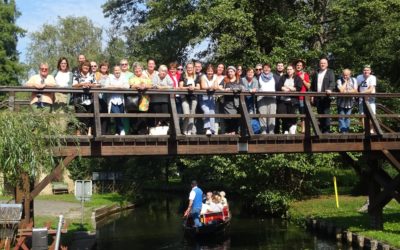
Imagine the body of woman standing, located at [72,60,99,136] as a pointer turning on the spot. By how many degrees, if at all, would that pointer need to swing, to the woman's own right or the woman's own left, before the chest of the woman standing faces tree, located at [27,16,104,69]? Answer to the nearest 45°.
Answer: approximately 180°

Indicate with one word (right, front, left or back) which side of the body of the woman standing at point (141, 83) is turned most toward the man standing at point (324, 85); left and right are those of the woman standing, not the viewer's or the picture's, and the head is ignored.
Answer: left

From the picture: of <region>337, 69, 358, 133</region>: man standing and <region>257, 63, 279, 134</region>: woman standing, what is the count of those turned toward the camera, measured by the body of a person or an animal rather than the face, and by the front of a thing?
2

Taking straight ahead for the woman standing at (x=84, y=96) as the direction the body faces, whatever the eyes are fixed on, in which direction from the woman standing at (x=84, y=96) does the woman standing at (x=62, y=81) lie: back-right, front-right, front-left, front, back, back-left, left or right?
right

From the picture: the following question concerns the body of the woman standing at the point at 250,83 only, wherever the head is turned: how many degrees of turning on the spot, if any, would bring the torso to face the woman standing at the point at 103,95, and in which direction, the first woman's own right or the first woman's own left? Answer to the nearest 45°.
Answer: approximately 90° to the first woman's own right

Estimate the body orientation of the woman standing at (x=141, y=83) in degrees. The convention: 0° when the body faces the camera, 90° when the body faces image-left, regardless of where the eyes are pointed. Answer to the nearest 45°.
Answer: approximately 0°

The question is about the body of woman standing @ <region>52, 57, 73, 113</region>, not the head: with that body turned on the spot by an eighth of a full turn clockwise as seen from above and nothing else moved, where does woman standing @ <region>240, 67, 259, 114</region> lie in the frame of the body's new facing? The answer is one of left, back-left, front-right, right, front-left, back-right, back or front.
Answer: back-left

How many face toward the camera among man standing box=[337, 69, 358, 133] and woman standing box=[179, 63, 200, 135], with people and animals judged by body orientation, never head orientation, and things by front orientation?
2

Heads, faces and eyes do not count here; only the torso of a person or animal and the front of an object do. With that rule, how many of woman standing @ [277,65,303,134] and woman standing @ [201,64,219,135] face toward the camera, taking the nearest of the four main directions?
2

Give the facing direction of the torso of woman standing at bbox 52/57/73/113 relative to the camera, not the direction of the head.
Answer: toward the camera

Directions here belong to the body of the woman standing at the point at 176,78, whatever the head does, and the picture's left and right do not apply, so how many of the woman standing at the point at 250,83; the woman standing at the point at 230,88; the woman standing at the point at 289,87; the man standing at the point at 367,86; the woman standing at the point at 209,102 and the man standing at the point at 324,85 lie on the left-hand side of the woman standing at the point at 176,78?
6

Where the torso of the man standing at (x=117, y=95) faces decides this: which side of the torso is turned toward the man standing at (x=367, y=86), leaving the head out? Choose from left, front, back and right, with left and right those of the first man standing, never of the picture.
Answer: left

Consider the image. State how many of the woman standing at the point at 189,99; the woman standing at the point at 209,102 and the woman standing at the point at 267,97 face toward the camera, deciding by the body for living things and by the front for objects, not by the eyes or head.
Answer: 3

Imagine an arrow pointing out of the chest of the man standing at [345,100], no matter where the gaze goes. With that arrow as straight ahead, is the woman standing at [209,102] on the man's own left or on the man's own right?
on the man's own right
